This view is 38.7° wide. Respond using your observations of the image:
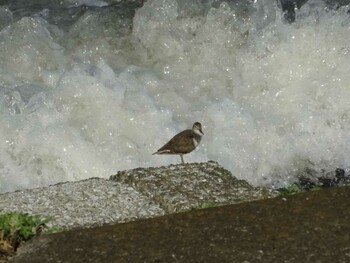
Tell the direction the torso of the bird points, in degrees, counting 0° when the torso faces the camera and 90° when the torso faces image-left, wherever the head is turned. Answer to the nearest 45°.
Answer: approximately 270°

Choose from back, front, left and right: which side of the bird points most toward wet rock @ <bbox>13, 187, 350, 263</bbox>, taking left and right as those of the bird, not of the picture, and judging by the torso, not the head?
right
